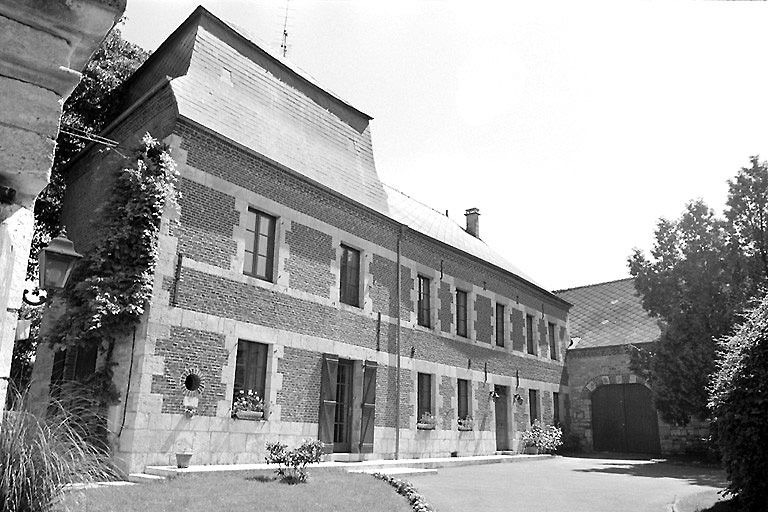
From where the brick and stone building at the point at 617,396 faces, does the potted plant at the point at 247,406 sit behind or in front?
in front

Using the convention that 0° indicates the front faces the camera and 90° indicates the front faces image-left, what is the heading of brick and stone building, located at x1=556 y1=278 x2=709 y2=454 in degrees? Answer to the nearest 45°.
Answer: approximately 0°

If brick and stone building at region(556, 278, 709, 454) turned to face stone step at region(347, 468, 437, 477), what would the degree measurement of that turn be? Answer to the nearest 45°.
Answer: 0° — it already faces it

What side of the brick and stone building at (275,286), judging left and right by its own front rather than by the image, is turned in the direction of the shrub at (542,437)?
left

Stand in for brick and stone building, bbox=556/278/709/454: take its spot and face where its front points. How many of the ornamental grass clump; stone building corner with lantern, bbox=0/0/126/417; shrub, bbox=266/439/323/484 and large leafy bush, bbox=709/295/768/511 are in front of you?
4

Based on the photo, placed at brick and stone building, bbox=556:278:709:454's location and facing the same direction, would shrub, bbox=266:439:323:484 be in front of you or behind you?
in front

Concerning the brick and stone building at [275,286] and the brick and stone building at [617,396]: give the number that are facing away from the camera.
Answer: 0

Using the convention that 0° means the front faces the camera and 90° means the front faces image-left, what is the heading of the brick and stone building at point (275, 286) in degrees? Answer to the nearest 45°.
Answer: approximately 315°

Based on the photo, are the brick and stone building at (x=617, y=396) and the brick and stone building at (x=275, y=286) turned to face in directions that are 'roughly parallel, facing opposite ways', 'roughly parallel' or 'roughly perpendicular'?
roughly perpendicular

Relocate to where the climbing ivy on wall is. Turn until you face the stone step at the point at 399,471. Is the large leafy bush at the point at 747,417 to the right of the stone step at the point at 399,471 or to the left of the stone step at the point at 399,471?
right

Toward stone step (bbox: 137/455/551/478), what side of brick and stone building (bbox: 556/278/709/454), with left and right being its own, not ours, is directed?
front

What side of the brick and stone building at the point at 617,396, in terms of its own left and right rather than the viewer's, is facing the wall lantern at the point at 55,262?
front
